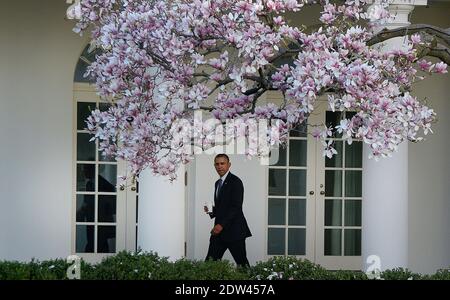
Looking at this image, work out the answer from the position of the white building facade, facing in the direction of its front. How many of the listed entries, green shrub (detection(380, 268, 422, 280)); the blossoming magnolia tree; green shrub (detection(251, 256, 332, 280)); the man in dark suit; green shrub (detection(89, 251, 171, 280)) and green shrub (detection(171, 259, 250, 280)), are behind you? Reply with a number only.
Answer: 0

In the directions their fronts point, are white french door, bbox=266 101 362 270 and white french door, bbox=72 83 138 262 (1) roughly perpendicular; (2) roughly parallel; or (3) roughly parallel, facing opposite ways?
roughly parallel

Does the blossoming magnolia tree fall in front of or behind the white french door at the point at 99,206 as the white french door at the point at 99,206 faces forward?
in front

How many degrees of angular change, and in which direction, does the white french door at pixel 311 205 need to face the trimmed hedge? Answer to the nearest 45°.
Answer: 0° — it already faces it

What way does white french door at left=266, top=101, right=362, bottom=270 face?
toward the camera

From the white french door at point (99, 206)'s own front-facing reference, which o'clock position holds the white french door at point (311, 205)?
the white french door at point (311, 205) is roughly at 9 o'clock from the white french door at point (99, 206).

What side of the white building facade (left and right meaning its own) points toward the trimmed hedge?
front

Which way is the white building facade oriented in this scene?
toward the camera

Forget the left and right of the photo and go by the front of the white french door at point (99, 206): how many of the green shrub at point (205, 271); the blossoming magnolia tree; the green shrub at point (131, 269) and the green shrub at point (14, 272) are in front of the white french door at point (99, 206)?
4

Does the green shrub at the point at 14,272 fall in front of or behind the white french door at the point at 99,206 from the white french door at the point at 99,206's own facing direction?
in front

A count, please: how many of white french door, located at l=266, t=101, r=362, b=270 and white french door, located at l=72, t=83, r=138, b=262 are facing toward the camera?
2

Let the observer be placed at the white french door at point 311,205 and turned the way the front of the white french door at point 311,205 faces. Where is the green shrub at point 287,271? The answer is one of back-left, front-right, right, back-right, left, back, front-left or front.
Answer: front

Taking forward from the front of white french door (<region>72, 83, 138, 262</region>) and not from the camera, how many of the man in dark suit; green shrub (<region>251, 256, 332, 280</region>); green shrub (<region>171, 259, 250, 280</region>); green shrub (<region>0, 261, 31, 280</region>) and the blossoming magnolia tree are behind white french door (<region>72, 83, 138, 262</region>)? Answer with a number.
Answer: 0

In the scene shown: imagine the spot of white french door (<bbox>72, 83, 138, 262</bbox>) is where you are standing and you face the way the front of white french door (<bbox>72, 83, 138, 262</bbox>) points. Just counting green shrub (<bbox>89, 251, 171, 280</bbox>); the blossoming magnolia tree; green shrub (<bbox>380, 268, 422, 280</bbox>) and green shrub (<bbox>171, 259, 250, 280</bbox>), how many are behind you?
0

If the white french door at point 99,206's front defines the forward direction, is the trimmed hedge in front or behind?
in front
